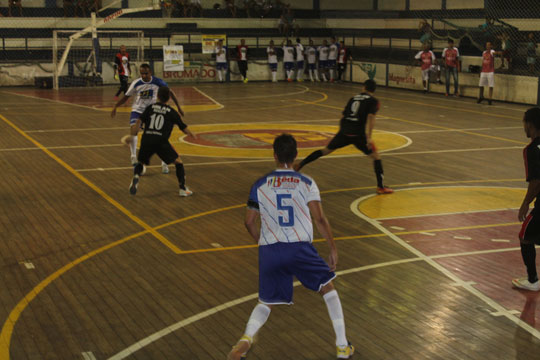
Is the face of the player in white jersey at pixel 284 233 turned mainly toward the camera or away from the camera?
away from the camera

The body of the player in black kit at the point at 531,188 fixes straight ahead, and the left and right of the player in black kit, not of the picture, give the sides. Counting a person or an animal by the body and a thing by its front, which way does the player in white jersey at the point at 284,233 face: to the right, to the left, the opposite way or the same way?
to the right

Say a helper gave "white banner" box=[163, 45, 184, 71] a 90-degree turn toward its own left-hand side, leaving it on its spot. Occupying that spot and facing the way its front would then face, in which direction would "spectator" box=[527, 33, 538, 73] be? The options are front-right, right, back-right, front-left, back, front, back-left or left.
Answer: front-right

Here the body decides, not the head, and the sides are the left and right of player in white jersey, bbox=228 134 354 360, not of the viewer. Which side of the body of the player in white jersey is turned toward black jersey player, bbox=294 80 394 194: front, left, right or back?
front

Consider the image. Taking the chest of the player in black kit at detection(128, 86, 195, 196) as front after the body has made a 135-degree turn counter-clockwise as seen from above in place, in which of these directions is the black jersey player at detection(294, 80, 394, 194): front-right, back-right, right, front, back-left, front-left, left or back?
back-left

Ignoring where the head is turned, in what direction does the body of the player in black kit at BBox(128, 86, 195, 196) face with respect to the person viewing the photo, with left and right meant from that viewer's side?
facing away from the viewer

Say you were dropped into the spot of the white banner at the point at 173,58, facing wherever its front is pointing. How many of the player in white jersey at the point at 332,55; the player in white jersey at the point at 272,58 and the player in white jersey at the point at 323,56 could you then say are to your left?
3

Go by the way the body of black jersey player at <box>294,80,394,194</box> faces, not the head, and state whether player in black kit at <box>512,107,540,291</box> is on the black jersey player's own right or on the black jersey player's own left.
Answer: on the black jersey player's own right

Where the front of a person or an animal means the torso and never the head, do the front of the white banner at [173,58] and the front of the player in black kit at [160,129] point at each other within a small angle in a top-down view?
yes

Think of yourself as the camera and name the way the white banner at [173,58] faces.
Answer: facing the viewer

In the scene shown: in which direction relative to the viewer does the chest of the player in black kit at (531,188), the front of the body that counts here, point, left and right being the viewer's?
facing to the left of the viewer

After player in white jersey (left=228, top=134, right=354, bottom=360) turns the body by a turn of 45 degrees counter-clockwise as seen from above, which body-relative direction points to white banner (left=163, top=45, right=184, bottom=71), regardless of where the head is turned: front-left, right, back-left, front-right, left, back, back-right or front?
front-right

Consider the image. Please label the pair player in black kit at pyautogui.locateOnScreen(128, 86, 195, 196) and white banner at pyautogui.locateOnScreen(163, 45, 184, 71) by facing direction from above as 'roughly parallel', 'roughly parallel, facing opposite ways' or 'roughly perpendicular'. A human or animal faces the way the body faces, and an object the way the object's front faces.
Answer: roughly parallel, facing opposite ways

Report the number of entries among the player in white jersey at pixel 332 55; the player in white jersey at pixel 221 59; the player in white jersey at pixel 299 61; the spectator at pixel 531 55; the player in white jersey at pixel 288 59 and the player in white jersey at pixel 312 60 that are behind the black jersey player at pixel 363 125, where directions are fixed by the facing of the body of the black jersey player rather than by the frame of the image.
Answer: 0

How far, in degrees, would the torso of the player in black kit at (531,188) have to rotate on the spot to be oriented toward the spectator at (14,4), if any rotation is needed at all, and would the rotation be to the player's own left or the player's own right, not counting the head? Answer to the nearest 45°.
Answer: approximately 45° to the player's own right

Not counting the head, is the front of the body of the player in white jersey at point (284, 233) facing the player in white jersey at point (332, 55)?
yes

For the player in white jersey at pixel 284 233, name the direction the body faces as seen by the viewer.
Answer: away from the camera

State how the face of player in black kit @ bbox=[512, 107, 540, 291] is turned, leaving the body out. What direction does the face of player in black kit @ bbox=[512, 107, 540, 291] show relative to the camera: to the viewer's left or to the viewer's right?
to the viewer's left

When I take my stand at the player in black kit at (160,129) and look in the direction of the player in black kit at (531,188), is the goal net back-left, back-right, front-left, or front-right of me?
back-left

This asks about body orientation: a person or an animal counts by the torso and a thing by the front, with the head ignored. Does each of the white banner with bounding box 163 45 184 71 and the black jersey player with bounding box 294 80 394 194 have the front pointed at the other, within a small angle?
no

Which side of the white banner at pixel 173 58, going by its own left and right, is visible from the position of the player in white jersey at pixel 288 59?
left

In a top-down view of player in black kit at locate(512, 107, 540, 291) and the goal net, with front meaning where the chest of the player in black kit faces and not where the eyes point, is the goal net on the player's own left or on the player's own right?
on the player's own right
